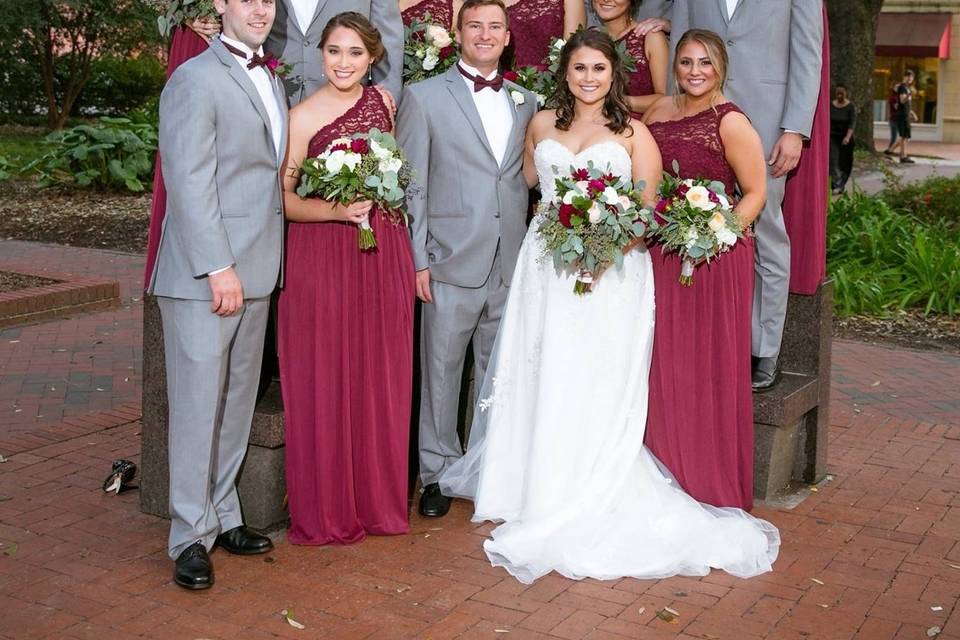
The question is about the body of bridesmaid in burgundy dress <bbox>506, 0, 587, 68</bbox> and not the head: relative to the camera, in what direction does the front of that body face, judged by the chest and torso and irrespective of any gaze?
toward the camera

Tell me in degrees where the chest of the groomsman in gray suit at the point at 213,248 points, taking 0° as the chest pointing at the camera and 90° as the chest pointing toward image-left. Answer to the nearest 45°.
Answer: approximately 315°

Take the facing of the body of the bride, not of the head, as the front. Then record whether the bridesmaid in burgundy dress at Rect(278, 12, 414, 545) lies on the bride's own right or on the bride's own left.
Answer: on the bride's own right

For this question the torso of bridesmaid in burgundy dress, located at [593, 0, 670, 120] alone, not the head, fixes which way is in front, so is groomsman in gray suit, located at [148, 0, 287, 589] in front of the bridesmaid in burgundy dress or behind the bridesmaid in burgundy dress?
in front

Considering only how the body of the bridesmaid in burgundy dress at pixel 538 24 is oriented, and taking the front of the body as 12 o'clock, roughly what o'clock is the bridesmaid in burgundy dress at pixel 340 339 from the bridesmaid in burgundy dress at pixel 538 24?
the bridesmaid in burgundy dress at pixel 340 339 is roughly at 1 o'clock from the bridesmaid in burgundy dress at pixel 538 24.

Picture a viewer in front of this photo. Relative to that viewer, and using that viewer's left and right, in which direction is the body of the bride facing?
facing the viewer

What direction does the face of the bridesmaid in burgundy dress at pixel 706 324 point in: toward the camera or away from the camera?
toward the camera

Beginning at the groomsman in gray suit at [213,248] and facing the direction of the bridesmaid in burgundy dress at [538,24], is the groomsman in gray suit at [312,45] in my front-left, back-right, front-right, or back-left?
front-left

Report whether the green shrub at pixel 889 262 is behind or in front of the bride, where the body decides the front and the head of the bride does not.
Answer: behind

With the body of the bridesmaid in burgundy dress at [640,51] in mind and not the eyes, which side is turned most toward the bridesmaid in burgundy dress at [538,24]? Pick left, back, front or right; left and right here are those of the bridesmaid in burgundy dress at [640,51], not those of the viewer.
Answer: right

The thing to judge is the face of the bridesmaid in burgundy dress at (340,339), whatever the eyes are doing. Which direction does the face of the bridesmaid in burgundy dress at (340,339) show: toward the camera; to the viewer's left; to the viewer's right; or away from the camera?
toward the camera

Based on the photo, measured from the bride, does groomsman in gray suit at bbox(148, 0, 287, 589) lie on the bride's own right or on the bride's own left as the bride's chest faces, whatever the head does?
on the bride's own right

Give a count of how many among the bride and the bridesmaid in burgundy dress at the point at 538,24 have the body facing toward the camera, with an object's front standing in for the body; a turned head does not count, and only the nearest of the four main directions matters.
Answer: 2

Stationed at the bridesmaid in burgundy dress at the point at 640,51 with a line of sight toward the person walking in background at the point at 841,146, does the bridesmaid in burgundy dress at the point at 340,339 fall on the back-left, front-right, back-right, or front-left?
back-left

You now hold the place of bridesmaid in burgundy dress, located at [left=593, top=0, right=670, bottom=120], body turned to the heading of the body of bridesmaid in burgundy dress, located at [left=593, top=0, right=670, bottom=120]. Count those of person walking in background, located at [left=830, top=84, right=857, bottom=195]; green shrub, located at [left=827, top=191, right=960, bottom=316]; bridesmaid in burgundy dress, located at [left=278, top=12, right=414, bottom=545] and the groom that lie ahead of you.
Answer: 2
